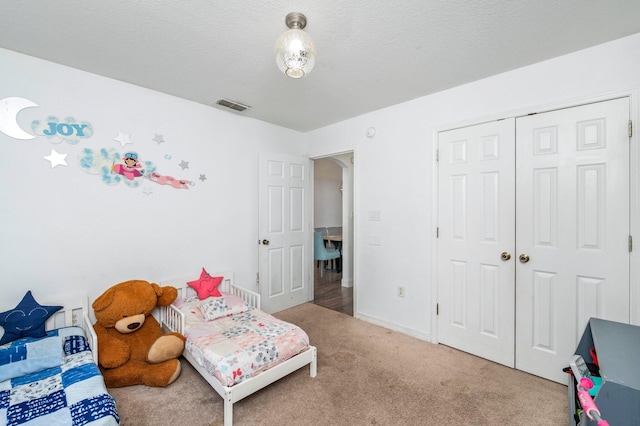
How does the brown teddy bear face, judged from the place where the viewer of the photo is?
facing the viewer and to the right of the viewer

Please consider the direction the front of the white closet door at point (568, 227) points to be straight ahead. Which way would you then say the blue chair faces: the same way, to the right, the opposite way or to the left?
the opposite way

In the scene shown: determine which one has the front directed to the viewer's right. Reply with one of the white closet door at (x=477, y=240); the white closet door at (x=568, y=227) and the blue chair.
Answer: the blue chair

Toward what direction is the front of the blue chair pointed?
to the viewer's right

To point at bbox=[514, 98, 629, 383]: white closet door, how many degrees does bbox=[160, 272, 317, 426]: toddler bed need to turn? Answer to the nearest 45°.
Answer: approximately 45° to its left

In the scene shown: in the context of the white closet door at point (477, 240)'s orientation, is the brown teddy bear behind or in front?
in front

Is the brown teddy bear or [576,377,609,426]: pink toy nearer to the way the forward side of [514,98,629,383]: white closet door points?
the brown teddy bear

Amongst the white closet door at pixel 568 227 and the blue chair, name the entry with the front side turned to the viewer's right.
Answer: the blue chair

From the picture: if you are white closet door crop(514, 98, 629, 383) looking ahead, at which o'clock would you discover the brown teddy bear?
The brown teddy bear is roughly at 12 o'clock from the white closet door.

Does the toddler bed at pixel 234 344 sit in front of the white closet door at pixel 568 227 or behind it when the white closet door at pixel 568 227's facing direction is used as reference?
in front

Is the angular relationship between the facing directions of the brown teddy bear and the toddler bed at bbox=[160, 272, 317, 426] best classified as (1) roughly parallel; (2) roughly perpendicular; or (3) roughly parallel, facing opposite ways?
roughly parallel

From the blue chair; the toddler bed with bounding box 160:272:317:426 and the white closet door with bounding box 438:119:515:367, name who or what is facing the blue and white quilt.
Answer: the white closet door

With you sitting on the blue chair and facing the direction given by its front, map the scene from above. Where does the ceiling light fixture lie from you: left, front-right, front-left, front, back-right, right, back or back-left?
right

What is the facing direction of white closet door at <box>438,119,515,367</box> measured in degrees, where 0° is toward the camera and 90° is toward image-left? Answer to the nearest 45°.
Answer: approximately 45°

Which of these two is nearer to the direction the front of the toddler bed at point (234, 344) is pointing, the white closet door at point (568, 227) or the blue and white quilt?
the white closet door

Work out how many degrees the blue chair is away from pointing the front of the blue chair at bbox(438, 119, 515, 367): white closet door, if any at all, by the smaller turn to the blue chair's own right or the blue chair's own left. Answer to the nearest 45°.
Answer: approximately 45° to the blue chair's own right
